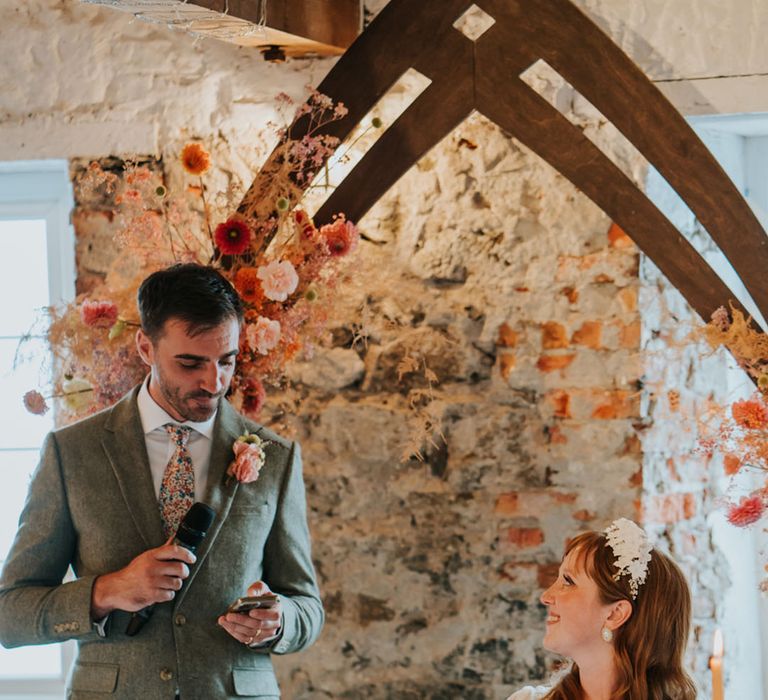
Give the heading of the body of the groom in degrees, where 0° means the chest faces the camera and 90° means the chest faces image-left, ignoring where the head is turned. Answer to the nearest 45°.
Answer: approximately 0°

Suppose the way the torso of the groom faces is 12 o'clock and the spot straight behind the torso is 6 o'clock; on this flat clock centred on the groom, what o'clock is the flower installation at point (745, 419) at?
The flower installation is roughly at 9 o'clock from the groom.

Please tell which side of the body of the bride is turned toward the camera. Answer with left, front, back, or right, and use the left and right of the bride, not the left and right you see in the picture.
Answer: left

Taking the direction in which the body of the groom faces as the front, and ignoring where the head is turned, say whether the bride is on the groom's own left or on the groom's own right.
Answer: on the groom's own left

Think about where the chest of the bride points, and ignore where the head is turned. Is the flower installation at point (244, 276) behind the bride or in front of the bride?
in front

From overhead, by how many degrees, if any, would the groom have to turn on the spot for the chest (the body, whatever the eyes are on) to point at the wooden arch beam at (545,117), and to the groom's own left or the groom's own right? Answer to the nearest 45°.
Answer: approximately 90° to the groom's own left

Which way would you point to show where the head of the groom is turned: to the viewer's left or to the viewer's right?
to the viewer's right

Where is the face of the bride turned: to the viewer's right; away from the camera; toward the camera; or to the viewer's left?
to the viewer's left
